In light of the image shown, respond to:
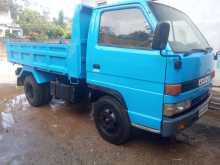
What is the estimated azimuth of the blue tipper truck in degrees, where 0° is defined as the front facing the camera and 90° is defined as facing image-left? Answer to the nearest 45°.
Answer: approximately 315°

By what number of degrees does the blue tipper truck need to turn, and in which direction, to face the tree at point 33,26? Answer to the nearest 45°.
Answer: approximately 135° to its left
